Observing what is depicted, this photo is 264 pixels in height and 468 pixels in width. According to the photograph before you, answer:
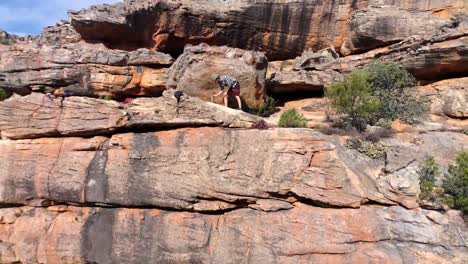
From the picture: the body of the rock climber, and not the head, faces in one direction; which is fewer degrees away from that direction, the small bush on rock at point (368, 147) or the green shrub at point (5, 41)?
the green shrub

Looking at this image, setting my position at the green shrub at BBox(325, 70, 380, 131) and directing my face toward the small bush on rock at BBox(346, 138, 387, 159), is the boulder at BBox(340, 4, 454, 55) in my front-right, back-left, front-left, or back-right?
back-left

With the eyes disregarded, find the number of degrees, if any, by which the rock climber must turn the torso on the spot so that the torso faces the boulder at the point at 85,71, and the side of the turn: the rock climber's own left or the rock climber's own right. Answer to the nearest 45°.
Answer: approximately 45° to the rock climber's own right

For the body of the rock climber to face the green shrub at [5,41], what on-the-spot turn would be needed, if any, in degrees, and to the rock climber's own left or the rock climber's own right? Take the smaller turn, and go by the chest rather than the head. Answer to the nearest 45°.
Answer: approximately 45° to the rock climber's own right

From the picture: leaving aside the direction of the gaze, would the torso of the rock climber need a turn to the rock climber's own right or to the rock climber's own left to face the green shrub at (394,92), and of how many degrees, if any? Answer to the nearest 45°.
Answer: approximately 180°

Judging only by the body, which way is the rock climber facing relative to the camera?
to the viewer's left

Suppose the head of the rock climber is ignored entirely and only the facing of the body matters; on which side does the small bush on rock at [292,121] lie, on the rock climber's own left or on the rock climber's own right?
on the rock climber's own left

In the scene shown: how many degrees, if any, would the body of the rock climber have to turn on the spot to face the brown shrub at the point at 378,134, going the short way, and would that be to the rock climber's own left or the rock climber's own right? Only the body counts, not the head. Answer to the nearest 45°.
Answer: approximately 135° to the rock climber's own left

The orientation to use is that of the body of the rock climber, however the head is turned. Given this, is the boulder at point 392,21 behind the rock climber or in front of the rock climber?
behind

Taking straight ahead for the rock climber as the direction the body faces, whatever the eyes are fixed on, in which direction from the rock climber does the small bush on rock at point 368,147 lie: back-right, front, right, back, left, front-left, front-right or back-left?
back-left

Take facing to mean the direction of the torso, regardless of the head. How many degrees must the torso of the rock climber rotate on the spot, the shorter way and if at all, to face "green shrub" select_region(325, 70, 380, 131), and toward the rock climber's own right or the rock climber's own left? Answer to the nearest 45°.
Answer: approximately 135° to the rock climber's own left
